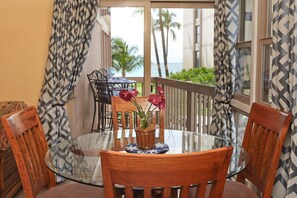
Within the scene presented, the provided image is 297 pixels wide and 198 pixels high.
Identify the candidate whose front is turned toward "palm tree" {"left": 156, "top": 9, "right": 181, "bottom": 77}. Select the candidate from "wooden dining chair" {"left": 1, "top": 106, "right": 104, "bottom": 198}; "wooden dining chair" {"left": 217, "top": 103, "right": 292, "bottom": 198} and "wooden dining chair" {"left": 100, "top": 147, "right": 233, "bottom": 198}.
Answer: "wooden dining chair" {"left": 100, "top": 147, "right": 233, "bottom": 198}

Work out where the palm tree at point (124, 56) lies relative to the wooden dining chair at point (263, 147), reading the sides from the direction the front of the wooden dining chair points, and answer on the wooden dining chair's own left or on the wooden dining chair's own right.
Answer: on the wooden dining chair's own right

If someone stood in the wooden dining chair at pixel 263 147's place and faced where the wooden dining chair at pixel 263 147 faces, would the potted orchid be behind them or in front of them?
in front

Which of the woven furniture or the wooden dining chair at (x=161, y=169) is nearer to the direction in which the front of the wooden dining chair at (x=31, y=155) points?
the wooden dining chair

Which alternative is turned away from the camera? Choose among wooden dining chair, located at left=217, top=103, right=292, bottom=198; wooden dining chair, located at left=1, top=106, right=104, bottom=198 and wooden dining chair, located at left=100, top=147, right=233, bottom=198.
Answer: wooden dining chair, located at left=100, top=147, right=233, bottom=198

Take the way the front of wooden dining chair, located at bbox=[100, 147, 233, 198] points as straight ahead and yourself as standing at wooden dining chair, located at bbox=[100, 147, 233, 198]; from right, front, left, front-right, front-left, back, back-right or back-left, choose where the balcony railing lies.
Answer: front

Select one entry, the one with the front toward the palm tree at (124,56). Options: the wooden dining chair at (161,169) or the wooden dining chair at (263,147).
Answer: the wooden dining chair at (161,169)

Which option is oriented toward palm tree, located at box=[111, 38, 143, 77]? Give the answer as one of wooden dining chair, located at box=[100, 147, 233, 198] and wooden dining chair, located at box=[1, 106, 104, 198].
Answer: wooden dining chair, located at box=[100, 147, 233, 198]

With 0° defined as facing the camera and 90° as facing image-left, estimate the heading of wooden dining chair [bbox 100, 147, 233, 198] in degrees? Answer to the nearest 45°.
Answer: approximately 180°

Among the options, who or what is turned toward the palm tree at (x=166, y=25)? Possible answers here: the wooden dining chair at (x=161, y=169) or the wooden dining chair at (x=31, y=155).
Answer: the wooden dining chair at (x=161, y=169)

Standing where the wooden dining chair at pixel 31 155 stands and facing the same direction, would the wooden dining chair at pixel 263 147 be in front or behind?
in front

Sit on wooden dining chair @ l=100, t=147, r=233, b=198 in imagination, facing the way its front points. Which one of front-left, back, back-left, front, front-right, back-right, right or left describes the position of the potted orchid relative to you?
front

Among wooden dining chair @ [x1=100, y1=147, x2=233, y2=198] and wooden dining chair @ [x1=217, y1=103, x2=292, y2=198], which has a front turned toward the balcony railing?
wooden dining chair @ [x1=100, y1=147, x2=233, y2=198]

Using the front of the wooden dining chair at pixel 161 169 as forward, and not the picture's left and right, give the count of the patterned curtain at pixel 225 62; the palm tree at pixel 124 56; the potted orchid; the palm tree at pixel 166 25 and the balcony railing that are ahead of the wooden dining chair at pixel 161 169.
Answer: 5
